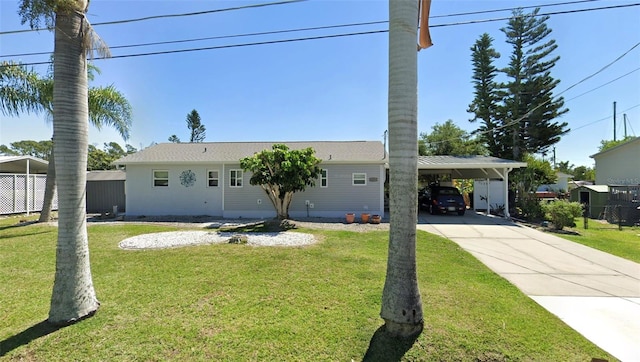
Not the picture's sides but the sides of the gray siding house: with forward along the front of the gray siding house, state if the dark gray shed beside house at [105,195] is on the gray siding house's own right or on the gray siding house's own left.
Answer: on the gray siding house's own right

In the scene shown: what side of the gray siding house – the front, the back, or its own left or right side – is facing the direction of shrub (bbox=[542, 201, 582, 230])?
left

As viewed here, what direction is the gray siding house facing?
toward the camera

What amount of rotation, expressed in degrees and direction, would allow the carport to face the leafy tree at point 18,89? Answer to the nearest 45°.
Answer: approximately 45° to its right

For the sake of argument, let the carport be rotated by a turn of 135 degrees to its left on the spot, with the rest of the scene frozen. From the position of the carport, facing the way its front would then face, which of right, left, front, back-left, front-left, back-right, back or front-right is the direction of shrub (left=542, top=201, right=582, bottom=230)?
right

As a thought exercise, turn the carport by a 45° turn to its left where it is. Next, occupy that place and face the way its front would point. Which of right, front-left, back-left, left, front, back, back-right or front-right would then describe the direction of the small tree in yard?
right

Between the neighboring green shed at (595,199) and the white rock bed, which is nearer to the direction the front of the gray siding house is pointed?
the white rock bed

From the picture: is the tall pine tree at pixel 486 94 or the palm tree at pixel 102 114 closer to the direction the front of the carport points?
the palm tree

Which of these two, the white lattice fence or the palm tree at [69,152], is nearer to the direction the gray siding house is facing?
the palm tree

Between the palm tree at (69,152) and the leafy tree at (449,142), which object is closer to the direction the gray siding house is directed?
the palm tree

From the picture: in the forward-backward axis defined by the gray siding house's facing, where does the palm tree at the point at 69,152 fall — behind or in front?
in front

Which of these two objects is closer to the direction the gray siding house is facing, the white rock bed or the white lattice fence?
the white rock bed

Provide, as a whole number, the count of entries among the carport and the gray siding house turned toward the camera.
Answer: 2
